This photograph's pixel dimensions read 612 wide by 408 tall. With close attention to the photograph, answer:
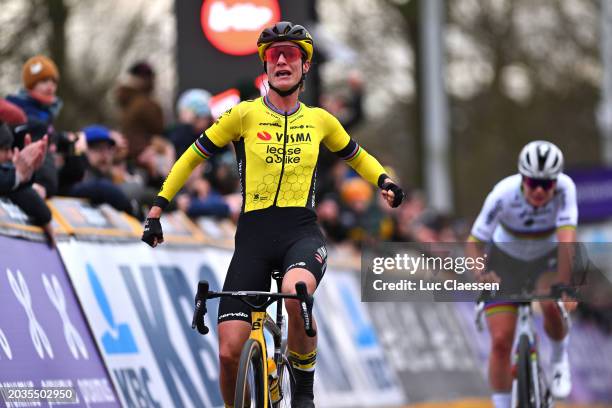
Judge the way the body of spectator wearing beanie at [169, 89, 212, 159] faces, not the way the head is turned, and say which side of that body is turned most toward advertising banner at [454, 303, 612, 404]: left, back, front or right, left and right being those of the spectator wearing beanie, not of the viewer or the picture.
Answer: left

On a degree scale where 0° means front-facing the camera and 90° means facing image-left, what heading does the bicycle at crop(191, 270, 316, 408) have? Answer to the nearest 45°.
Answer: approximately 0°

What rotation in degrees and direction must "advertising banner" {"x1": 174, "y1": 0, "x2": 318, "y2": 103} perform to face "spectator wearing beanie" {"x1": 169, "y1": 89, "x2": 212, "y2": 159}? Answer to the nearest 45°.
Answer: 0° — it already faces them

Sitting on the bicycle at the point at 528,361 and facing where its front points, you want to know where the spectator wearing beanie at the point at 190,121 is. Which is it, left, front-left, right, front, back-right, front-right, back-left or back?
back-right

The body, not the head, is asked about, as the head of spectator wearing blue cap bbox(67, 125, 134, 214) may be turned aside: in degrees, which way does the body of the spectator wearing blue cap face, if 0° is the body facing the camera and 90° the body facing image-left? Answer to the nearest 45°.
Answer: approximately 315°

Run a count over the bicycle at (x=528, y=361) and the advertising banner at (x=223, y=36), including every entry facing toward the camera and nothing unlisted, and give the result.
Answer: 2

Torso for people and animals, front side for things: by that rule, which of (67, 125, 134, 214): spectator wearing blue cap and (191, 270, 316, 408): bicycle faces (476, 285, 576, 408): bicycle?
the spectator wearing blue cap

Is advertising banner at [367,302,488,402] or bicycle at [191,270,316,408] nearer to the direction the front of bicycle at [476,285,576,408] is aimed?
the bicycle
